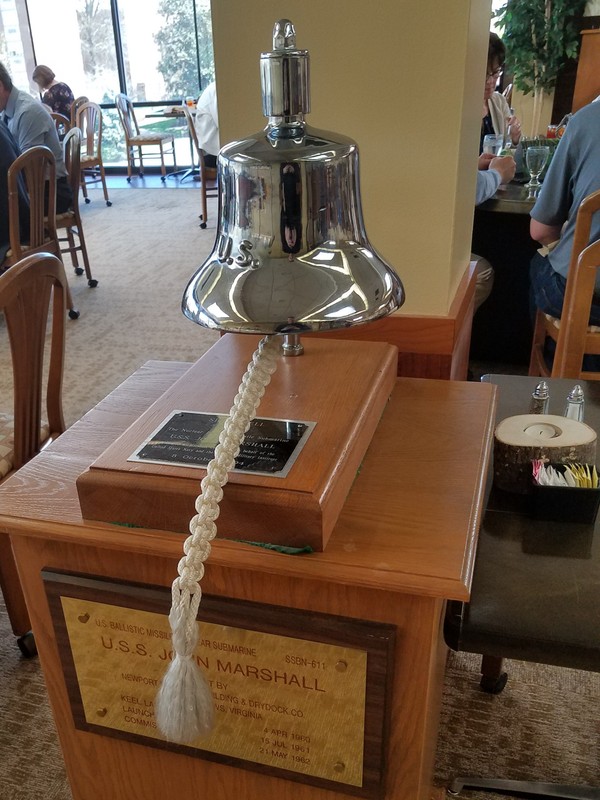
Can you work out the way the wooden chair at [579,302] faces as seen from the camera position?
facing away from the viewer and to the left of the viewer

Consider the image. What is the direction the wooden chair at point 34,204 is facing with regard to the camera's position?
facing away from the viewer and to the left of the viewer

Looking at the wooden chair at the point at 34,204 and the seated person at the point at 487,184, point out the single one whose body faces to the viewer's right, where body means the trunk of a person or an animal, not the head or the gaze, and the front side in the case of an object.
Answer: the seated person

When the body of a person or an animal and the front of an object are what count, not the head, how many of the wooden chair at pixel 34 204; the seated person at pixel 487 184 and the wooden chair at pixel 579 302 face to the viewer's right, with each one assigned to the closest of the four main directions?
1

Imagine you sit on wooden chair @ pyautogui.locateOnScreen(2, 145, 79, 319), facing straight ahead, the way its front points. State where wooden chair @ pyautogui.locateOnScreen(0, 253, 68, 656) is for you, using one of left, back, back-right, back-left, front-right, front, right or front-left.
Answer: back-left

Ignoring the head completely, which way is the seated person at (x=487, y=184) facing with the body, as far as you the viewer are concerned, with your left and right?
facing to the right of the viewer

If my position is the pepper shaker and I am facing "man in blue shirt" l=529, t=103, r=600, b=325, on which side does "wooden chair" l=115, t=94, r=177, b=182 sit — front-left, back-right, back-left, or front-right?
front-left

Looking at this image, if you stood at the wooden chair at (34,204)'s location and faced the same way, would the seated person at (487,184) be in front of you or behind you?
behind

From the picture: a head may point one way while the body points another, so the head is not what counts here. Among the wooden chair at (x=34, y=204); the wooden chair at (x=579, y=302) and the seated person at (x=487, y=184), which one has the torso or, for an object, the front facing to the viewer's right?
the seated person
